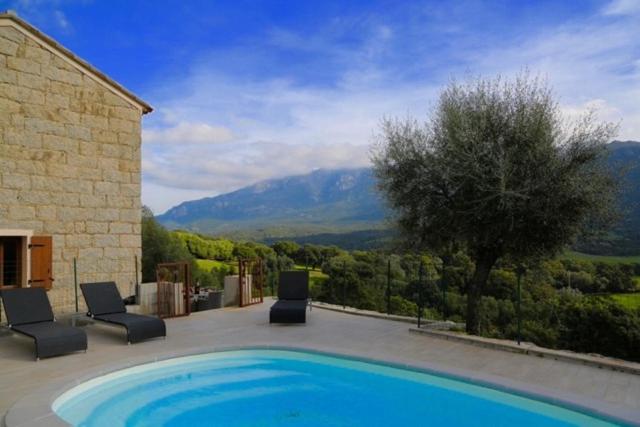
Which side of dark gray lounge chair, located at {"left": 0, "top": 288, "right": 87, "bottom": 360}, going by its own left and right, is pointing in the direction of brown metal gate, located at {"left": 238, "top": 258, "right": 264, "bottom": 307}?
left

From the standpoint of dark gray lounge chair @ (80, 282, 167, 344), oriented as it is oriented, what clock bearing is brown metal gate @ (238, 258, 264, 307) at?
The brown metal gate is roughly at 9 o'clock from the dark gray lounge chair.

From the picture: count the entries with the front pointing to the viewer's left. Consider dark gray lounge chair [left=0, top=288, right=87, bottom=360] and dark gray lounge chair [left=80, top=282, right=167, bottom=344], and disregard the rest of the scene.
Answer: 0

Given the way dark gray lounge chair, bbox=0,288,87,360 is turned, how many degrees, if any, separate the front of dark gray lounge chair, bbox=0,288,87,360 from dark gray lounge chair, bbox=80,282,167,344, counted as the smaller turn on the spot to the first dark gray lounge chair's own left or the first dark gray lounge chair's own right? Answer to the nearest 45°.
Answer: approximately 90° to the first dark gray lounge chair's own left

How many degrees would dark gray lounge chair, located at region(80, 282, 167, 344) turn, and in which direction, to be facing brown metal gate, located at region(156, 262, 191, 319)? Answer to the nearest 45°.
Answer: approximately 90° to its left

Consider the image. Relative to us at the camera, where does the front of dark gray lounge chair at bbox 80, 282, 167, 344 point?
facing the viewer and to the right of the viewer

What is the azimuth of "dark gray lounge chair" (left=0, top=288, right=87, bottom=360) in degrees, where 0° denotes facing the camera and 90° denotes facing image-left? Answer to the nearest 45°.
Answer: approximately 315°

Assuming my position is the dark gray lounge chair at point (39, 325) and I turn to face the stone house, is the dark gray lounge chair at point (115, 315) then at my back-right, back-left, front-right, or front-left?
front-right

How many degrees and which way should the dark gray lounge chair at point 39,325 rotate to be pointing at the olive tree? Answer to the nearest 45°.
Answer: approximately 45° to its left

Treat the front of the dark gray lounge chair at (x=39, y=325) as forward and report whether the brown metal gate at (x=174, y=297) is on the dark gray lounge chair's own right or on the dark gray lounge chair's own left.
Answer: on the dark gray lounge chair's own left
